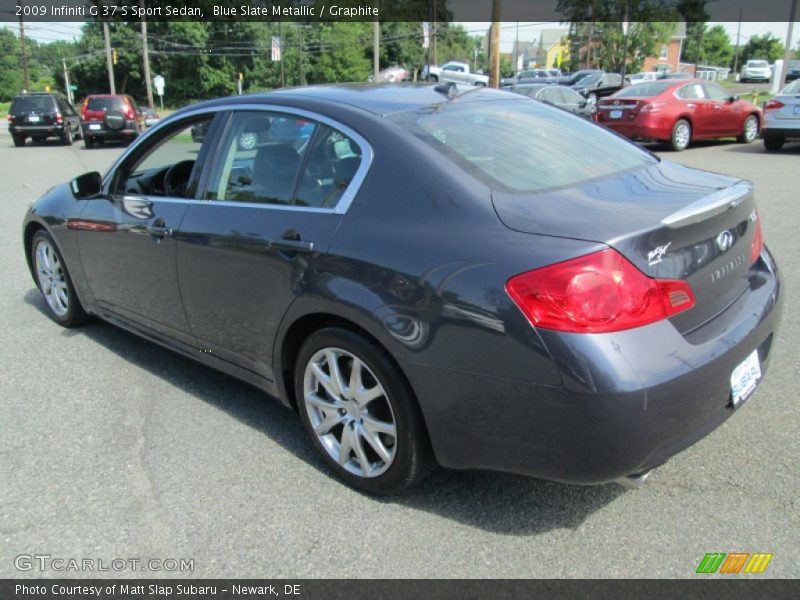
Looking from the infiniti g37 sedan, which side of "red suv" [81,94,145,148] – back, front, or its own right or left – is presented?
back

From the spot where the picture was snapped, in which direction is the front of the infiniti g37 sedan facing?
facing away from the viewer and to the left of the viewer

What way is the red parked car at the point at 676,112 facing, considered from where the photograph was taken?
facing away from the viewer and to the right of the viewer

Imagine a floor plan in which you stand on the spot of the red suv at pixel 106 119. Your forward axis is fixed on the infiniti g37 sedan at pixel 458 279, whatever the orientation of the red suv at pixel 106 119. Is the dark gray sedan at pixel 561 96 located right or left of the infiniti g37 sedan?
left

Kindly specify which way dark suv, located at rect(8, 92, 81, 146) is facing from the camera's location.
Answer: facing away from the viewer and to the right of the viewer

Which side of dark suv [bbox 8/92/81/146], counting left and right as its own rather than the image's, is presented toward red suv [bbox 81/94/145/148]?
right

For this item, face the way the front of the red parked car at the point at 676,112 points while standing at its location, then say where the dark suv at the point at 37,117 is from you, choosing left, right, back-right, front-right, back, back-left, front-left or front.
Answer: back-left

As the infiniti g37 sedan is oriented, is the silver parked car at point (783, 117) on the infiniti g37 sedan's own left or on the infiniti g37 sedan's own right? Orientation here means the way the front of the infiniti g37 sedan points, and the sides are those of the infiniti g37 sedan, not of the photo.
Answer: on the infiniti g37 sedan's own right

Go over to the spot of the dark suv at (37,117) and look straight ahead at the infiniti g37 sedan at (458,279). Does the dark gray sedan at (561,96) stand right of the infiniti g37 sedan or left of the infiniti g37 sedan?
left

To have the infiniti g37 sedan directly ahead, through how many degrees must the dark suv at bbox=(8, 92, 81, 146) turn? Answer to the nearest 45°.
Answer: approximately 135° to its right

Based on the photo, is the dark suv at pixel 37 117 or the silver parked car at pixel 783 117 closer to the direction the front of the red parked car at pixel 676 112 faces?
the silver parked car

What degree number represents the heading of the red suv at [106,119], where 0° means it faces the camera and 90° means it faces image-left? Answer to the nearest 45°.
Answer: approximately 180°

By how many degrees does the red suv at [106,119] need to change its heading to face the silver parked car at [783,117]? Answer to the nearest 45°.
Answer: approximately 135° to its right

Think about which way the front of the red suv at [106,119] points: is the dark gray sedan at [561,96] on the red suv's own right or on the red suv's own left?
on the red suv's own right

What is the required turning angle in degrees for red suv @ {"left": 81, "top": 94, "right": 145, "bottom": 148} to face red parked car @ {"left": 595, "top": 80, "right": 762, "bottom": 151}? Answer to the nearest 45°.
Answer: approximately 135° to its right
